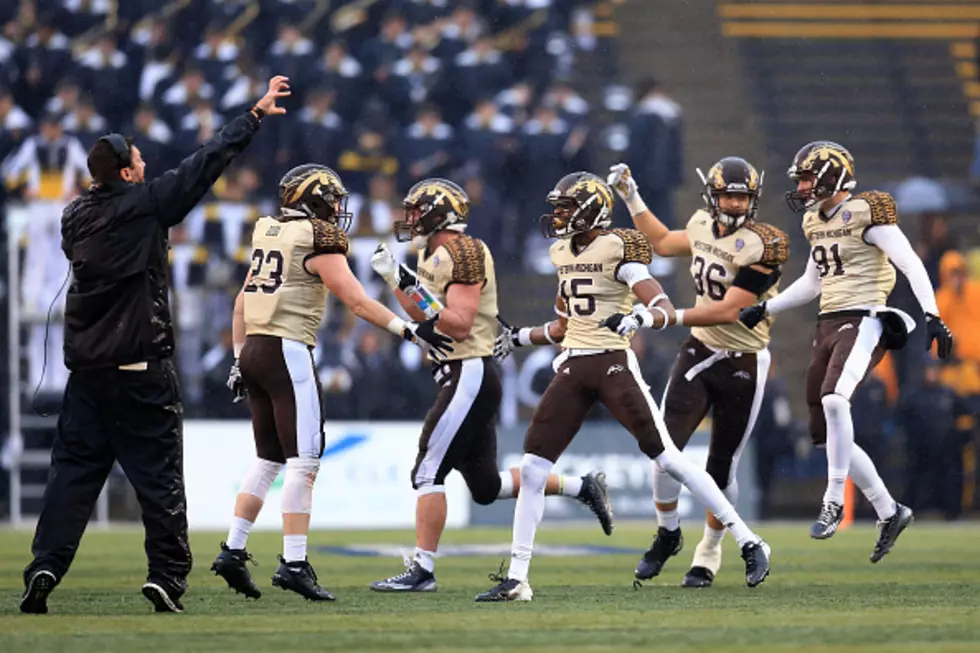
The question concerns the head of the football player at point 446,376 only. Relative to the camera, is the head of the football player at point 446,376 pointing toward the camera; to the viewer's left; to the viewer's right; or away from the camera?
to the viewer's left

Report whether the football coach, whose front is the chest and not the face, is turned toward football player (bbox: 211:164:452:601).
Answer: yes

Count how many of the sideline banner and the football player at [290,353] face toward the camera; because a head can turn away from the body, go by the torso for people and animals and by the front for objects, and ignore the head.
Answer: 1

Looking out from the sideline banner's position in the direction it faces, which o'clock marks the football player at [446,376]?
The football player is roughly at 12 o'clock from the sideline banner.

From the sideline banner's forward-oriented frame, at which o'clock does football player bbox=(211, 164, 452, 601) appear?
The football player is roughly at 12 o'clock from the sideline banner.

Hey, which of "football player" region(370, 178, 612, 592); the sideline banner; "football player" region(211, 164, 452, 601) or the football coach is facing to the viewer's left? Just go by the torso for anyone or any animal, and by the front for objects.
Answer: "football player" region(370, 178, 612, 592)

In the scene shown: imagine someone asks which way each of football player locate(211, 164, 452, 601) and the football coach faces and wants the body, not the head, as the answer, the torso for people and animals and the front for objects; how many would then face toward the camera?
0

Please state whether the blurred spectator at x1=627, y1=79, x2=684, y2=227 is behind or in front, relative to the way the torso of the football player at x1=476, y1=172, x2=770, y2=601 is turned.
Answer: behind

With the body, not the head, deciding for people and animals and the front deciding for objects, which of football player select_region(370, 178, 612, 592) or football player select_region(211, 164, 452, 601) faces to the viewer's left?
football player select_region(370, 178, 612, 592)

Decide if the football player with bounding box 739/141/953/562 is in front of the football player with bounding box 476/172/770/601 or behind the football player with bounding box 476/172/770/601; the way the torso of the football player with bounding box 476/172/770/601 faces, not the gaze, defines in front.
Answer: behind

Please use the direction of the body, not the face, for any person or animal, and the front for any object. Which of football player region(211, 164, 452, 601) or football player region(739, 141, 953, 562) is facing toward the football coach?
football player region(739, 141, 953, 562)

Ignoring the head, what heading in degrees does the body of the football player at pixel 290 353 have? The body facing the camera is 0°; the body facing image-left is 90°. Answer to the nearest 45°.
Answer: approximately 225°
